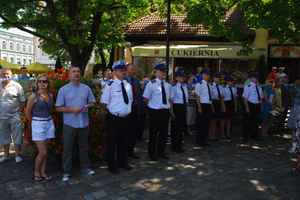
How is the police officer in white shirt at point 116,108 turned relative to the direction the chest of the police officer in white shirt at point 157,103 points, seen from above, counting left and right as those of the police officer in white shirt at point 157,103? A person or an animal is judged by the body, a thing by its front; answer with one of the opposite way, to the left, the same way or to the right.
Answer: the same way

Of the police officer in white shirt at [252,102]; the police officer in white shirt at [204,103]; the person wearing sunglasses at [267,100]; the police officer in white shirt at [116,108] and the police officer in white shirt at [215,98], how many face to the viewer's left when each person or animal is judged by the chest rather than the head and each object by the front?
0

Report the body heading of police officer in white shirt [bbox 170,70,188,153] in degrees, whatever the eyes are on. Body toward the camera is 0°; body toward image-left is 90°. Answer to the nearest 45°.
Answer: approximately 315°

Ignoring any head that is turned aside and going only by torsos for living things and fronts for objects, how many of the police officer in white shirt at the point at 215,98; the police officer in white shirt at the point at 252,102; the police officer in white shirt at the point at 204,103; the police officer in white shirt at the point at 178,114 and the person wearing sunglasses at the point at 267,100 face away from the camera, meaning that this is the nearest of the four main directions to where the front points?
0

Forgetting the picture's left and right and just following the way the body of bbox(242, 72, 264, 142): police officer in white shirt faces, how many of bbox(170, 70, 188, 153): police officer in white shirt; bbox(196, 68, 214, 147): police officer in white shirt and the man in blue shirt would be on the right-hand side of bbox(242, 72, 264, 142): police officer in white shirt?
3

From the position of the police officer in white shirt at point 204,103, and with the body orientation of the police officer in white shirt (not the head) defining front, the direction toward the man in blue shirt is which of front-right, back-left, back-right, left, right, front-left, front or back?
right

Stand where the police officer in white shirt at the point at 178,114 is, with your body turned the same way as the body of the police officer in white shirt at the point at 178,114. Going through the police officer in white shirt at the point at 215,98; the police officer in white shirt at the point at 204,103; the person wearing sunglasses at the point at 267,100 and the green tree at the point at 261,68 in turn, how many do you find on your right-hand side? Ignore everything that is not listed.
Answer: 0

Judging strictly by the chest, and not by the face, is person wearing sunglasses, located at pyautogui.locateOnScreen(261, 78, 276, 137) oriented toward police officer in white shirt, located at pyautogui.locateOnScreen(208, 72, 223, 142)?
no

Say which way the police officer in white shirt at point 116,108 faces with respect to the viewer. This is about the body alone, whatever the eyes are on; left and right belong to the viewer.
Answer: facing the viewer and to the right of the viewer

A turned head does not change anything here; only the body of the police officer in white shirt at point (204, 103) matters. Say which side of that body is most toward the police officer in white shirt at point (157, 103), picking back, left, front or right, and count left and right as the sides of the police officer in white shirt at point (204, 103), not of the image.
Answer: right

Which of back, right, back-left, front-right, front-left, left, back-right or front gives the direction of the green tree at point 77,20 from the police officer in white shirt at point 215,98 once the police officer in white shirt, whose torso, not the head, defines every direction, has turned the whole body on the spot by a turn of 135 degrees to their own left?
front-left

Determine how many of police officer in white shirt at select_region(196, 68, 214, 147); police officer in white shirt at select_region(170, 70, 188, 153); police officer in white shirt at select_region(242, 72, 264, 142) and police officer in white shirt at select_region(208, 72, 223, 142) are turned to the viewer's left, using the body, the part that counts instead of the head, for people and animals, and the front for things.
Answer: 0

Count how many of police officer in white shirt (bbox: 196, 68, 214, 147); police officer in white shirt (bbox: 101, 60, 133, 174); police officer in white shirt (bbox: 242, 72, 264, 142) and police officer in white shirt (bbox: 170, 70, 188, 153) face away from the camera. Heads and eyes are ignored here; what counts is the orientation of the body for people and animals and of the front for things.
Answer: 0

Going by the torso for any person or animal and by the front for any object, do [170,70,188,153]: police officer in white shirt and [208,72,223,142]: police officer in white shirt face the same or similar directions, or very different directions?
same or similar directions

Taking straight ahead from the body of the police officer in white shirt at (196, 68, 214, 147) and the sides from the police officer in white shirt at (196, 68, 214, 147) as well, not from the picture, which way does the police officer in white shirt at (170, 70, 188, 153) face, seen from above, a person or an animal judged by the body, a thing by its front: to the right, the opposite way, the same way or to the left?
the same way

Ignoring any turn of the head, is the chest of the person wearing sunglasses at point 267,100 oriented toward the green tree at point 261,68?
no

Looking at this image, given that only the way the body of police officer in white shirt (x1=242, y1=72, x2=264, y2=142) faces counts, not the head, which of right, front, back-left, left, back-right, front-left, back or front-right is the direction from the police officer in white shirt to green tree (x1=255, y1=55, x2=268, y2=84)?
back-left

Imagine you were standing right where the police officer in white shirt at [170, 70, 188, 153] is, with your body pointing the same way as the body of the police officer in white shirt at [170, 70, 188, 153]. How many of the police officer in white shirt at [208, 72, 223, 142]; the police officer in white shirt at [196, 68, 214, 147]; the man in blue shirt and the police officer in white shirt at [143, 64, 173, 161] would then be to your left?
2
